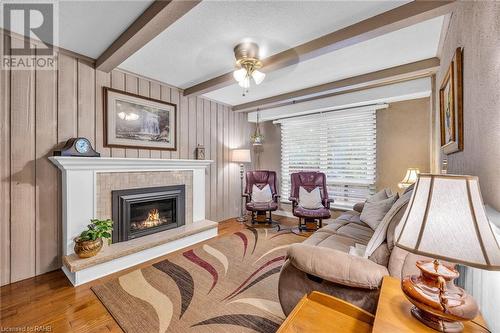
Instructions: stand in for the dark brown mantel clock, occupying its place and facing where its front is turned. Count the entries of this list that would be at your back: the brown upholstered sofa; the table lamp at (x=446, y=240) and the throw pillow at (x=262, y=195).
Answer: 0

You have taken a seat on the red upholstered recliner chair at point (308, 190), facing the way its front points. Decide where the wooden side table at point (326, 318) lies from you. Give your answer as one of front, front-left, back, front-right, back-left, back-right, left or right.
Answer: front

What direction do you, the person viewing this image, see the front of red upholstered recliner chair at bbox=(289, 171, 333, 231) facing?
facing the viewer

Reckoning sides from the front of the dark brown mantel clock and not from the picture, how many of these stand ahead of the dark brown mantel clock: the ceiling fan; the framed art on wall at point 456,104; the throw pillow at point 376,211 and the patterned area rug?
4

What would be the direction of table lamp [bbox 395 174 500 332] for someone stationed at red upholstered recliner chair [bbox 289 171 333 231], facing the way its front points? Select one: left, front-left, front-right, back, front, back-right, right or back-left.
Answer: front

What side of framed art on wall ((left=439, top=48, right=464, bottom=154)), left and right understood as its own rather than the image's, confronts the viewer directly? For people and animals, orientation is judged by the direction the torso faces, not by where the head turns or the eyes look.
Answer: left

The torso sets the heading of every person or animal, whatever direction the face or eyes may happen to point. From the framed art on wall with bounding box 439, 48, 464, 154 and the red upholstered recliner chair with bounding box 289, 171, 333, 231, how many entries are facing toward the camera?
1

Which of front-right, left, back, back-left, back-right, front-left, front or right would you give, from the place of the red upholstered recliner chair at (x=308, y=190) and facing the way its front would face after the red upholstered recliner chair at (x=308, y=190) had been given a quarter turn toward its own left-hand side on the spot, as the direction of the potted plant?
back-right

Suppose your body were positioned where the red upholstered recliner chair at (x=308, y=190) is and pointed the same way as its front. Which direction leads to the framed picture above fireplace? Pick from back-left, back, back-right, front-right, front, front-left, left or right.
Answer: front-right

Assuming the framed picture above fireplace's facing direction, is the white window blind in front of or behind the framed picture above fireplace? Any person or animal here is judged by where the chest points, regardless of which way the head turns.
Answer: in front

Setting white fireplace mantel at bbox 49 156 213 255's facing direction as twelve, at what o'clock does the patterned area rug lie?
The patterned area rug is roughly at 12 o'clock from the white fireplace mantel.

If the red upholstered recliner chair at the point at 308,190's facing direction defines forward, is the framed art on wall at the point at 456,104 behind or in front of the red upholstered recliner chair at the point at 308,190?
in front

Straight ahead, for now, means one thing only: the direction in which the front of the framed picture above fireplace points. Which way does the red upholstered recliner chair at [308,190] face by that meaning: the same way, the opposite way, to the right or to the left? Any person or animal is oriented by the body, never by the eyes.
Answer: to the right

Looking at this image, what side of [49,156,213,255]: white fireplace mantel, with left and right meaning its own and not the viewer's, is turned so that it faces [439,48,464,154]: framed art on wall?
front

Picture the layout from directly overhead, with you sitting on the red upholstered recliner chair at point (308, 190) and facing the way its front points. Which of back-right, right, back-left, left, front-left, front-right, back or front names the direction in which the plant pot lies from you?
front-right

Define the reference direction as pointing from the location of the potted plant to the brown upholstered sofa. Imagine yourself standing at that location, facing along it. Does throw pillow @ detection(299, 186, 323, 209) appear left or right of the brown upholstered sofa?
left

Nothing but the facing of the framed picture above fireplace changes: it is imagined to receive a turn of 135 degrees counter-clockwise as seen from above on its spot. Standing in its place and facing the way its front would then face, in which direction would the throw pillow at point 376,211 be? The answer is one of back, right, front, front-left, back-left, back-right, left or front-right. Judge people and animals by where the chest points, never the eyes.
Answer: back-right

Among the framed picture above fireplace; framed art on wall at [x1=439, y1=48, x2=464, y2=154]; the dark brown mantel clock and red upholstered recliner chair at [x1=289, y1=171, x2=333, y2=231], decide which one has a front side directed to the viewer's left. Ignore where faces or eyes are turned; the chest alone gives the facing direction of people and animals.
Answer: the framed art on wall

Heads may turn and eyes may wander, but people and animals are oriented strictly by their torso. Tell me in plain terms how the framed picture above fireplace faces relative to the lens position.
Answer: facing the viewer and to the right of the viewer

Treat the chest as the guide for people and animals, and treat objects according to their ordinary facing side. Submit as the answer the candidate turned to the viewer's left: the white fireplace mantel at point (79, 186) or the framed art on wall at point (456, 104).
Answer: the framed art on wall

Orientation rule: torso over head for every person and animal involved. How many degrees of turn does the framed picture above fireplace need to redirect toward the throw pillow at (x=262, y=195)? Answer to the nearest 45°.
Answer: approximately 45° to its left
